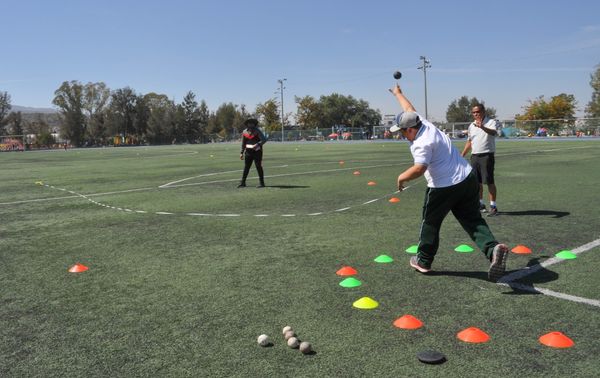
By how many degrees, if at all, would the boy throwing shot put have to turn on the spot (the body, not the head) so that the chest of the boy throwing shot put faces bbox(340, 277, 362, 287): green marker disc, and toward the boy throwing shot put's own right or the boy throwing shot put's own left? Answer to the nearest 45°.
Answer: approximately 90° to the boy throwing shot put's own left

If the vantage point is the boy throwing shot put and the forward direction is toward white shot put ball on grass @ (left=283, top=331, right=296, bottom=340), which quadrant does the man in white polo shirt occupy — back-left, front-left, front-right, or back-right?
back-right

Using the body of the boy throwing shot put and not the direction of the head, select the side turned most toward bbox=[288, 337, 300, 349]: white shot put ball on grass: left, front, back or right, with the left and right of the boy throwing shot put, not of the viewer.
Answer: left

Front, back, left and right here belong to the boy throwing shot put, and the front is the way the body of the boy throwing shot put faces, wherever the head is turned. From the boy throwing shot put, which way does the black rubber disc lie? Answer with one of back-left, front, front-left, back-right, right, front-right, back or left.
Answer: back-left

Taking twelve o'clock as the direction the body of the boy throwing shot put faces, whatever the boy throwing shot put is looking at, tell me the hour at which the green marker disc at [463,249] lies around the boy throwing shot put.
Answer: The green marker disc is roughly at 2 o'clock from the boy throwing shot put.

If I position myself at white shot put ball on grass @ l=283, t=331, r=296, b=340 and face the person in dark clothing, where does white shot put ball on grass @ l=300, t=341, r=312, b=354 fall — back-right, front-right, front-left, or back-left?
back-right

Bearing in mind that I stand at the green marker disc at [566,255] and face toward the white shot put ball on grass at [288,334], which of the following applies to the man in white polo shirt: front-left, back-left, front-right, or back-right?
back-right

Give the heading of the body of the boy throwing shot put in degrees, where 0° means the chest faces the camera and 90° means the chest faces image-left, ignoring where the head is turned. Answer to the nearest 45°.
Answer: approximately 135°
